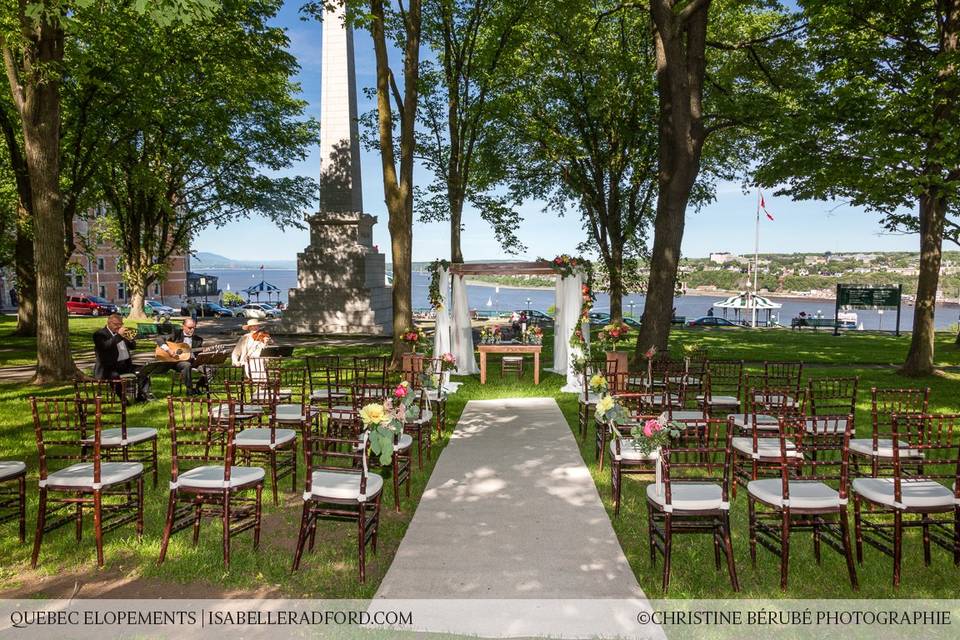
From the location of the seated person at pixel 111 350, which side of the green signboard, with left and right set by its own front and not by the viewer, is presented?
front

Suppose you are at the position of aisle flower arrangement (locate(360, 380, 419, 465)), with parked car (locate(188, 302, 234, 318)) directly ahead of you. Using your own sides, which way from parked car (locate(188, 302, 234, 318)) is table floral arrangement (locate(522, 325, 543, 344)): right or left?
right

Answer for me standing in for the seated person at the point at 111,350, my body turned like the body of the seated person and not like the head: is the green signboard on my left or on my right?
on my left

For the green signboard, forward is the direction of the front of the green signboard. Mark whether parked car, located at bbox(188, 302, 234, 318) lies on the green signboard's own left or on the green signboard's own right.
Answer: on the green signboard's own right

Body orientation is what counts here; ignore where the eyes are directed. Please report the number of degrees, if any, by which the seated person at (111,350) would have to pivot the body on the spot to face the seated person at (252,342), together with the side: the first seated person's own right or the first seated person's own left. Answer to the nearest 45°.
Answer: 0° — they already face them

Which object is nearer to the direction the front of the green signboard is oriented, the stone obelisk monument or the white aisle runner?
the white aisle runner

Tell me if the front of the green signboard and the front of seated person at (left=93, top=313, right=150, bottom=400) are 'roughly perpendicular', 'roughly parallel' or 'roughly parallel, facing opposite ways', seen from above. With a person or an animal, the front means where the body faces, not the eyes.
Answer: roughly perpendicular

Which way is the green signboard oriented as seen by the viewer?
toward the camera

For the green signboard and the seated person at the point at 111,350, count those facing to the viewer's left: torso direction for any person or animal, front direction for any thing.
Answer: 0

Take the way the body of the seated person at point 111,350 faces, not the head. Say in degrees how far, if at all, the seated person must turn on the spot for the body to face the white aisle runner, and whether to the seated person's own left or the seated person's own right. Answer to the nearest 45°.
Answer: approximately 45° to the seated person's own right

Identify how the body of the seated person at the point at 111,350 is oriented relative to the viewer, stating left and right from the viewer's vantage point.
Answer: facing the viewer and to the right of the viewer

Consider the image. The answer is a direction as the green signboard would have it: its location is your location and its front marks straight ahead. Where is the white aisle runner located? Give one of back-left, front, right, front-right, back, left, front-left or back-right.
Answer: front

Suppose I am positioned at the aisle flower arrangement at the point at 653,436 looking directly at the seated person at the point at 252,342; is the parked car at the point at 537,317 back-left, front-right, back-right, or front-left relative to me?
front-right

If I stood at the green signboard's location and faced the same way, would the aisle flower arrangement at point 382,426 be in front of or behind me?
in front

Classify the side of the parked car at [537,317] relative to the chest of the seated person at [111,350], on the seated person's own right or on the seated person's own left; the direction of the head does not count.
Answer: on the seated person's own left

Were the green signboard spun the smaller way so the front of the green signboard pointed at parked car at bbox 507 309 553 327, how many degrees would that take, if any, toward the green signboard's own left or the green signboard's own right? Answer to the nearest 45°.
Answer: approximately 90° to the green signboard's own right

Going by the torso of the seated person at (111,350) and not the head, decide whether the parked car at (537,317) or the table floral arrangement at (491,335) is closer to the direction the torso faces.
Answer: the table floral arrangement

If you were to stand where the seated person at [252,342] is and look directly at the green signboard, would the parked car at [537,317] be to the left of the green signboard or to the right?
left

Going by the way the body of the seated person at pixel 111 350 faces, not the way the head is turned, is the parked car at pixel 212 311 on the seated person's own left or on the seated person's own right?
on the seated person's own left

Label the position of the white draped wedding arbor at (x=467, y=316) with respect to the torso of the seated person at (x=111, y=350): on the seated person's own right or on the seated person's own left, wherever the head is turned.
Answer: on the seated person's own left
